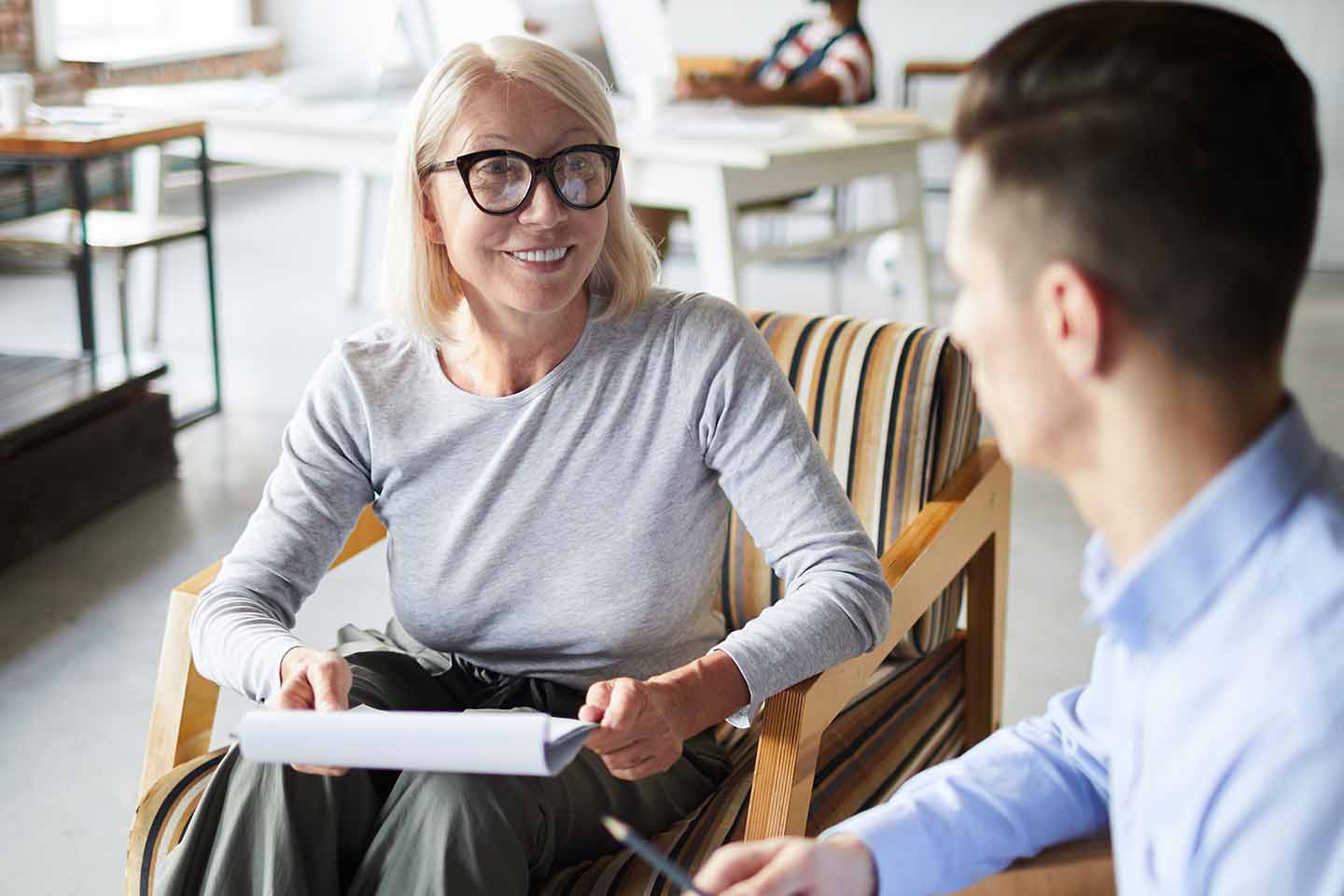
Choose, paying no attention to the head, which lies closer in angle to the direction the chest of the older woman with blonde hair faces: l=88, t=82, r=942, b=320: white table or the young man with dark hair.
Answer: the young man with dark hair

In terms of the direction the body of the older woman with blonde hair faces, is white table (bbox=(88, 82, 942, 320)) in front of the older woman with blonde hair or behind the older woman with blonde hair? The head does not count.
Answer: behind

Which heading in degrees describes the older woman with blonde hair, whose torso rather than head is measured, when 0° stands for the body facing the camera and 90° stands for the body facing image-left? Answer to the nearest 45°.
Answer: approximately 0°

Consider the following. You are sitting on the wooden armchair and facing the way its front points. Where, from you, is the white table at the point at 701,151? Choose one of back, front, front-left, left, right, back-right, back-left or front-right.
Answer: back-right

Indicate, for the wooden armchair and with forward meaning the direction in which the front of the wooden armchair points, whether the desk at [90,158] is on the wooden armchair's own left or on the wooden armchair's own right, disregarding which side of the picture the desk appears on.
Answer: on the wooden armchair's own right

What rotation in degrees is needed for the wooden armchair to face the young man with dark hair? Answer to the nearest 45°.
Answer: approximately 45° to its left

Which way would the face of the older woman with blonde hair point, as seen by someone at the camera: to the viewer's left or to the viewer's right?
to the viewer's right

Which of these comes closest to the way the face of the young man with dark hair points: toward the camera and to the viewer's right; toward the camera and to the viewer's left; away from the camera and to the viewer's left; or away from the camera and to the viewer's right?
away from the camera and to the viewer's left

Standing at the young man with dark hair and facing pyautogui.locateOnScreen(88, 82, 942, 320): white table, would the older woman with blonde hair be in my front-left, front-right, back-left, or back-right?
front-left
